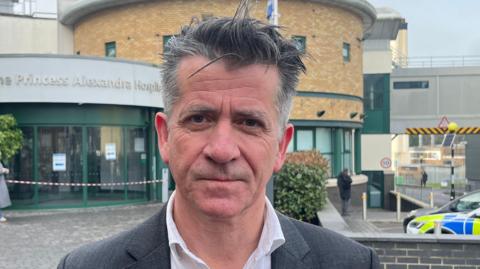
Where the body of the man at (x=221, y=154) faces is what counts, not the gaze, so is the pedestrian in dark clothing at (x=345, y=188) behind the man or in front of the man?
behind

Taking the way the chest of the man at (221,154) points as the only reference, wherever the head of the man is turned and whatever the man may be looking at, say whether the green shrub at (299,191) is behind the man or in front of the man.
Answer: behind

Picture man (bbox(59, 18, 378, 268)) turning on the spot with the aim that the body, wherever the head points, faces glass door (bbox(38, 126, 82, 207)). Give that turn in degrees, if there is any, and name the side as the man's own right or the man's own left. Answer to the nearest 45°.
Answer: approximately 180°

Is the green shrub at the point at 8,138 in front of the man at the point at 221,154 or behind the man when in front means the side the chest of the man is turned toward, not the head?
behind

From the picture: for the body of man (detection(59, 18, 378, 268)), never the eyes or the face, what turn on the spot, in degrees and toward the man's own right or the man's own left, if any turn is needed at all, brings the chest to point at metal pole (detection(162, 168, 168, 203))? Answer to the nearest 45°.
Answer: approximately 180°

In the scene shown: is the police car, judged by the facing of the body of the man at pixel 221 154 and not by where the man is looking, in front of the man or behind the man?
behind

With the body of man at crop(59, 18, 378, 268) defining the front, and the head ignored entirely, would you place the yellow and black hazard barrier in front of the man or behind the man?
behind

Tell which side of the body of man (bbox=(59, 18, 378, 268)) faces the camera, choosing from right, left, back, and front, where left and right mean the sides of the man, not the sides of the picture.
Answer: front
